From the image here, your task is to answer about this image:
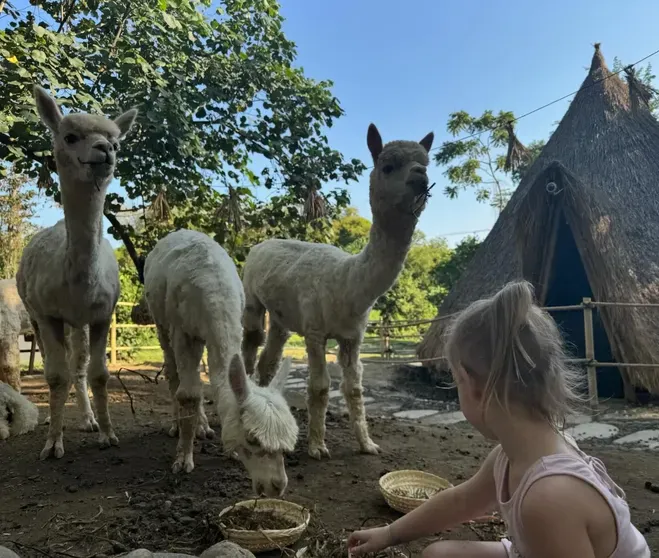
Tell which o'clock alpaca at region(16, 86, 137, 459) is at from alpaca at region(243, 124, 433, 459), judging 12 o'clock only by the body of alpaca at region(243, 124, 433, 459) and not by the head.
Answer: alpaca at region(16, 86, 137, 459) is roughly at 4 o'clock from alpaca at region(243, 124, 433, 459).

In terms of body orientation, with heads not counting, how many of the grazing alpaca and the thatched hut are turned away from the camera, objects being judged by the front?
0

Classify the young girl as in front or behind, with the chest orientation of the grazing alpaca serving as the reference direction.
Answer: in front

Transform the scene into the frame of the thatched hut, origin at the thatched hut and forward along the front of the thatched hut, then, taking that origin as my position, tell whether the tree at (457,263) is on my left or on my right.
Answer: on my right

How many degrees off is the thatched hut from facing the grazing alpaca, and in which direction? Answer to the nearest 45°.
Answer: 0° — it already faces it

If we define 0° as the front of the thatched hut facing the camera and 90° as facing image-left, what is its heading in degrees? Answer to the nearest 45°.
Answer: approximately 45°

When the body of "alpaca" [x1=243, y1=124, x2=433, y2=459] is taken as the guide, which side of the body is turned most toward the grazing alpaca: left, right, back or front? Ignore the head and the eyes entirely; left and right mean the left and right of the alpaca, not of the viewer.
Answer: right

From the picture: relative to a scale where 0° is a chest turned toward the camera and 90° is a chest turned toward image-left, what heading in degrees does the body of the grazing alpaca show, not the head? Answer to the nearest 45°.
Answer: approximately 315°

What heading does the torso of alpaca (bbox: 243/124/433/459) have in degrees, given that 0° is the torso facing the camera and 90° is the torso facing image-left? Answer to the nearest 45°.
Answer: approximately 315°

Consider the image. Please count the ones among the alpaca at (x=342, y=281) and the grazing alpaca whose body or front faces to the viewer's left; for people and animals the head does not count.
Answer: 0

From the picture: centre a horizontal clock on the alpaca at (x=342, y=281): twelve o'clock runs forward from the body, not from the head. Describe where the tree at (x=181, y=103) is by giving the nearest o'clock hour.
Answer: The tree is roughly at 6 o'clock from the alpaca.

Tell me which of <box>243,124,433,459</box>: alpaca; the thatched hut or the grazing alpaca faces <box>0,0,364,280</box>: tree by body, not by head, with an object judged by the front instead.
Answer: the thatched hut

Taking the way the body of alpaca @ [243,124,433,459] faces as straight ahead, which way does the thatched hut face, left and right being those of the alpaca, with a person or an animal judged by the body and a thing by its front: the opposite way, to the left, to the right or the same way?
to the right

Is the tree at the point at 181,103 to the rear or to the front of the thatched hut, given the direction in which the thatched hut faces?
to the front

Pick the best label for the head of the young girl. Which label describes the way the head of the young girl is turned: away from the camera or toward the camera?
away from the camera

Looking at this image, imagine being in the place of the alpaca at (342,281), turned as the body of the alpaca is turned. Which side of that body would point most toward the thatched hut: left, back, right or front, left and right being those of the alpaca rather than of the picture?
left
